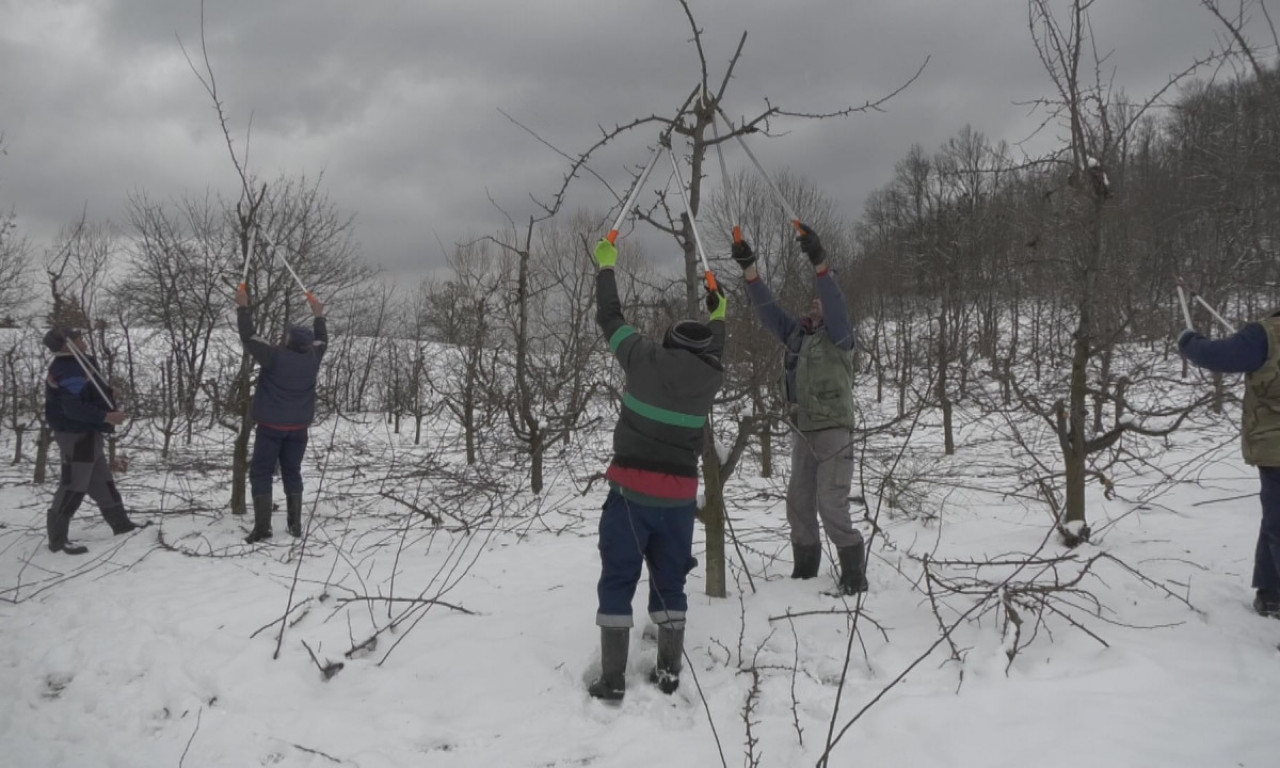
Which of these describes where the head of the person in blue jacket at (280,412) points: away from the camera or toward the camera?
away from the camera

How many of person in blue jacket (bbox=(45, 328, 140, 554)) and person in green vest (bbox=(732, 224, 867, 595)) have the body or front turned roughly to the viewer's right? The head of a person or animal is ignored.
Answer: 1

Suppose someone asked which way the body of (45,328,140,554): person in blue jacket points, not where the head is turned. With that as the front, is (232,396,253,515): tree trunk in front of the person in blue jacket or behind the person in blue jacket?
in front

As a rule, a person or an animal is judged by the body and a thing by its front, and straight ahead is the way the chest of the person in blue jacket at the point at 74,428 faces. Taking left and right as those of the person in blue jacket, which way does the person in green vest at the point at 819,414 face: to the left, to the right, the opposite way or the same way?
the opposite way

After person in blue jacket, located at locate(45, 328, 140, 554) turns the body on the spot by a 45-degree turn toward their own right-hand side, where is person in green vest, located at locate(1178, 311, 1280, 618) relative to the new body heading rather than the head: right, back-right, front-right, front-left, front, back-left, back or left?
front

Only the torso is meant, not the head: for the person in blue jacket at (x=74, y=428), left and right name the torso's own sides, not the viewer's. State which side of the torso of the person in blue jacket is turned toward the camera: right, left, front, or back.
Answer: right

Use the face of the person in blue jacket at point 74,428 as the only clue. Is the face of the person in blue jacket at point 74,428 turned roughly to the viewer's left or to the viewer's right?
to the viewer's right

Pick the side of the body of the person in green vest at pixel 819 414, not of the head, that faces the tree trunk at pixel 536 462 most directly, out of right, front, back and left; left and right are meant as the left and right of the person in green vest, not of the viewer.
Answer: right

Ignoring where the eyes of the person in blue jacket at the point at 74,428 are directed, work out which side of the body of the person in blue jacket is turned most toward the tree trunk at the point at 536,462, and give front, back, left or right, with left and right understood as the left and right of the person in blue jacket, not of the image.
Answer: front

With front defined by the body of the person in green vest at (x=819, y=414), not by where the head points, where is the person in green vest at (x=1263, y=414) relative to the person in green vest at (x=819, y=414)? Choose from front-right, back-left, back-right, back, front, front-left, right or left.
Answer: back-left
